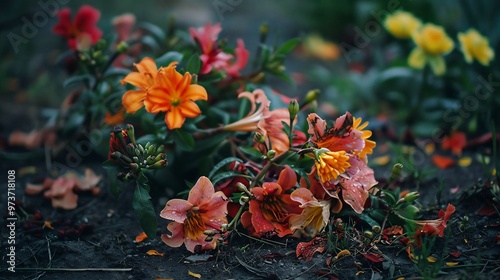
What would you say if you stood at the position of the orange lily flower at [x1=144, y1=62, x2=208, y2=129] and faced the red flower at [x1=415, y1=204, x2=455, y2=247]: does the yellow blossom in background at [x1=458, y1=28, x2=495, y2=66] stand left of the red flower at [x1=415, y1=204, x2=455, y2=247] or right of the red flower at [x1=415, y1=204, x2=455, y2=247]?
left

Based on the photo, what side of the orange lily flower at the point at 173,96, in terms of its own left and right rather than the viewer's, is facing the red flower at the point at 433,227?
left

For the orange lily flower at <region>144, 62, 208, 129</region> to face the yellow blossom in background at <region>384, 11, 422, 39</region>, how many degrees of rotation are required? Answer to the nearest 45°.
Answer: approximately 135° to its left

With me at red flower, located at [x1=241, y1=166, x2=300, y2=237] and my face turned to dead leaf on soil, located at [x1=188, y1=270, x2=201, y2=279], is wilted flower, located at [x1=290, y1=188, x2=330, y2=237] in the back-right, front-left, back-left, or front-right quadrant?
back-left

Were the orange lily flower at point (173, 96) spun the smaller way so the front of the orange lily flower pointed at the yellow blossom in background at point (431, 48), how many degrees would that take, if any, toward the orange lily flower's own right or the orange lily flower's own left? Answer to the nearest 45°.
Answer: approximately 135° to the orange lily flower's own left

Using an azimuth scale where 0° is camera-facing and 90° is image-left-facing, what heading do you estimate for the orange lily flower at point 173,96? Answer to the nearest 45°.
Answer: approximately 0°

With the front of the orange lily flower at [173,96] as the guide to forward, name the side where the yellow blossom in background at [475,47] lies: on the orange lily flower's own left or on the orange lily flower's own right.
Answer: on the orange lily flower's own left
